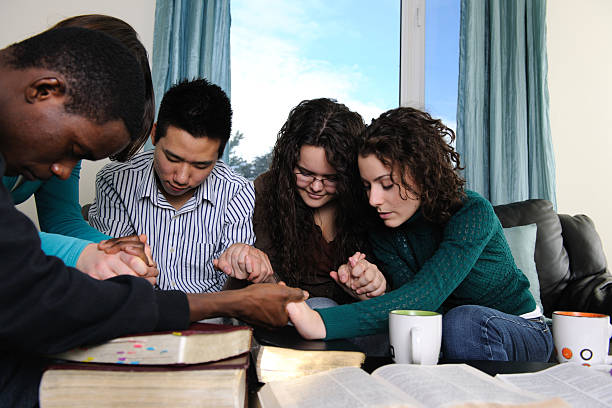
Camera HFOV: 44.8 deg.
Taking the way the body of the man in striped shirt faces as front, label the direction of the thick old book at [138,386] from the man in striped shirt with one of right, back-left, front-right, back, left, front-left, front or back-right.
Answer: front

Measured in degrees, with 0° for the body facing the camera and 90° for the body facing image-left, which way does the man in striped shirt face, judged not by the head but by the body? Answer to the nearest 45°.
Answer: approximately 0°

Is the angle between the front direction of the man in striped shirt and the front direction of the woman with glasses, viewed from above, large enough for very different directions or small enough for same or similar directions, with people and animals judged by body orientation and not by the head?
same or similar directions

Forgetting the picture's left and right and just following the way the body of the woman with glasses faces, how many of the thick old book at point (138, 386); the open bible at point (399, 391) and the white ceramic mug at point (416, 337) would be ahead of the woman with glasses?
3

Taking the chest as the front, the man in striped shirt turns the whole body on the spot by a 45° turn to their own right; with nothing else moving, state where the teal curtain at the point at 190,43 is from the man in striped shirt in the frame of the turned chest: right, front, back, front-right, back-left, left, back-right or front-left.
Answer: back-right

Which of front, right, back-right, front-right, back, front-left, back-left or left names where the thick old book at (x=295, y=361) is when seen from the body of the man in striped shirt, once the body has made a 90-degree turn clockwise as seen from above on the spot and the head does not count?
left

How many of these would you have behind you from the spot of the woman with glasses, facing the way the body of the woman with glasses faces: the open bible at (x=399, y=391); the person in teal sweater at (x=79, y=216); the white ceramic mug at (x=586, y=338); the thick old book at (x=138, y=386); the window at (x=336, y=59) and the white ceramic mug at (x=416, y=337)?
1

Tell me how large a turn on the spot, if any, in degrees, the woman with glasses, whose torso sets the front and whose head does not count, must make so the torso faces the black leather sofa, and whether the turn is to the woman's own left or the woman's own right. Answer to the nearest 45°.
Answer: approximately 135° to the woman's own left

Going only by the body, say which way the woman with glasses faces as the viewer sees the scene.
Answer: toward the camera

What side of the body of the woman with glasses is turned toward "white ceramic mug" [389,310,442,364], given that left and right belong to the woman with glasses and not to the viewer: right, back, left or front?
front

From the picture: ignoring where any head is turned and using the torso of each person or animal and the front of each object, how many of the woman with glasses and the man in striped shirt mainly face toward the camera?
2

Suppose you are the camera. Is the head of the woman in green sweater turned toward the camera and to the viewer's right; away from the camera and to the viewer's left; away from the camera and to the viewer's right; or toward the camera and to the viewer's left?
toward the camera and to the viewer's left

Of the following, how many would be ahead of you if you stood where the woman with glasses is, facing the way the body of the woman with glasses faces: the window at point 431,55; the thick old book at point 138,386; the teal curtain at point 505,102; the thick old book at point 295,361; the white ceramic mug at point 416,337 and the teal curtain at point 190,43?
3

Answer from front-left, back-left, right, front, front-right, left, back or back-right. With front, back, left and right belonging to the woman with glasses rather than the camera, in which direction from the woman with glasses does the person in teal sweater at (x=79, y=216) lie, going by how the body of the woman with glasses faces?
front-right

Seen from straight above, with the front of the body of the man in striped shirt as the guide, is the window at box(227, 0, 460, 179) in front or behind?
behind
